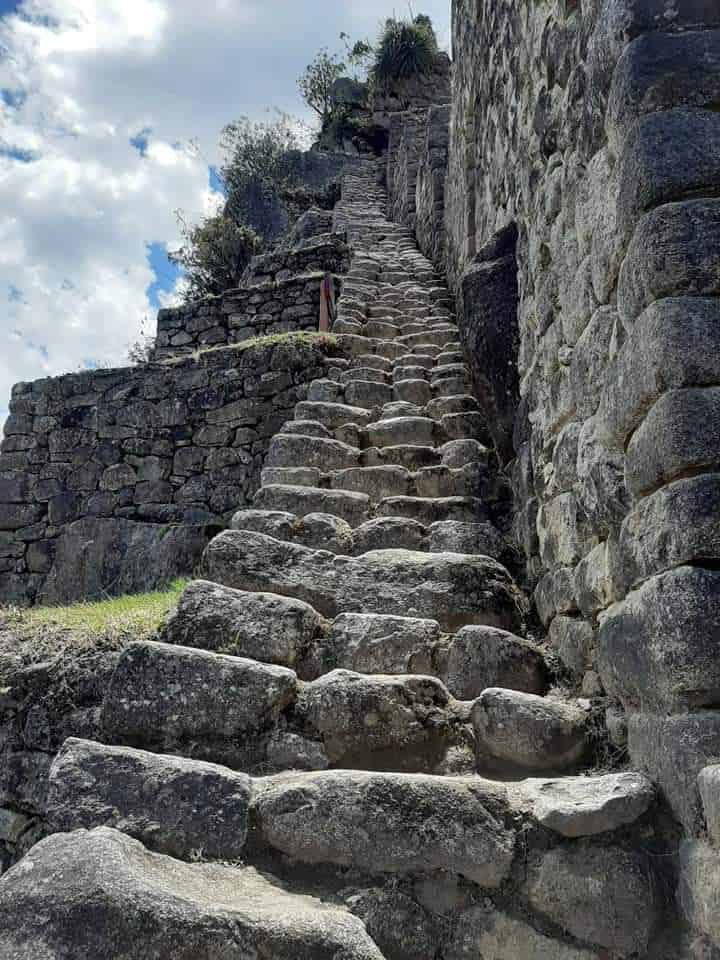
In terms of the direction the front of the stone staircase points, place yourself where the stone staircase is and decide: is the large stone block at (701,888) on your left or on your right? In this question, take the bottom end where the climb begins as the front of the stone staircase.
on your left

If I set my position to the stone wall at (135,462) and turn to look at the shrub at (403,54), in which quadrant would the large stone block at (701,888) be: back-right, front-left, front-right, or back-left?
back-right

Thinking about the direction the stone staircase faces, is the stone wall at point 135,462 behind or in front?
behind

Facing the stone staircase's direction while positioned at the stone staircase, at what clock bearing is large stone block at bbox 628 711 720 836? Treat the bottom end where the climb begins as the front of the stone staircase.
The large stone block is roughly at 10 o'clock from the stone staircase.

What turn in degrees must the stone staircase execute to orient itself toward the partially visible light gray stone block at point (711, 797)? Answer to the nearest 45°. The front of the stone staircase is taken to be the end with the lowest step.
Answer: approximately 45° to its left

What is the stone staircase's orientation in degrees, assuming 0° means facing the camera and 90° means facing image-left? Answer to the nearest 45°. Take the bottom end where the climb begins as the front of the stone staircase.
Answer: approximately 0°

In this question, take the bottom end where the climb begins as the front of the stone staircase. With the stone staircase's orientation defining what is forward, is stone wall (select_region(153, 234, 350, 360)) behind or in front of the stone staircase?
behind
